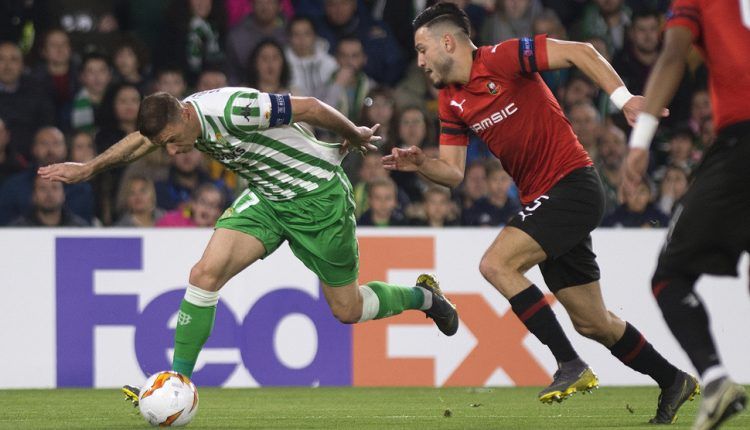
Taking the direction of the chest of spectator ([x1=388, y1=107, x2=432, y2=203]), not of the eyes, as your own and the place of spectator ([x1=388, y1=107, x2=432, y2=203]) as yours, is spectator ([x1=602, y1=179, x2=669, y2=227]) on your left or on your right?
on your left

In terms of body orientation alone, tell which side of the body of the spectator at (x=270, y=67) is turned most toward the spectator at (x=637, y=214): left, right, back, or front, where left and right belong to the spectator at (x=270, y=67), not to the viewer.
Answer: left

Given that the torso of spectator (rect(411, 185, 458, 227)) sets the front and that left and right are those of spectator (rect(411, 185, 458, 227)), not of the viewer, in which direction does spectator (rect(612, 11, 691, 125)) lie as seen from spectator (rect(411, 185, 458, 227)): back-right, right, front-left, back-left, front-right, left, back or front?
back-left

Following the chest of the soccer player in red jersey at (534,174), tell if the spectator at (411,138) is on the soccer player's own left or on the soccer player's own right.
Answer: on the soccer player's own right

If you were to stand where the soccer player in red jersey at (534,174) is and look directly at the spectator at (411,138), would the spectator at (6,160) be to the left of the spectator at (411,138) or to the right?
left

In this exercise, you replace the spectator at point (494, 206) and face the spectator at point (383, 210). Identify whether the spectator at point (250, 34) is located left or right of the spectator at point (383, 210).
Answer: right
